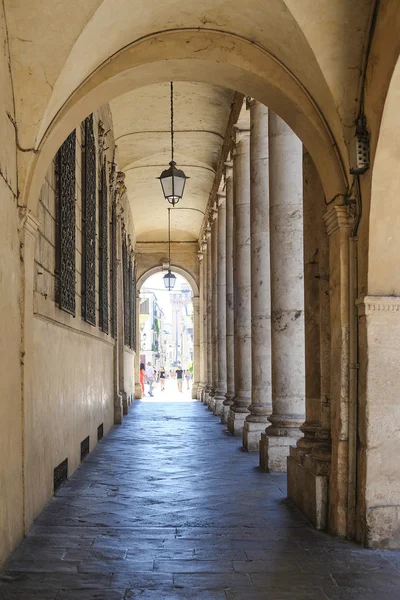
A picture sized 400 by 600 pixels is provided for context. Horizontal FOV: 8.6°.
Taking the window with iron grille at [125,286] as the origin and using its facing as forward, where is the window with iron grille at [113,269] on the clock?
the window with iron grille at [113,269] is roughly at 3 o'clock from the window with iron grille at [125,286].

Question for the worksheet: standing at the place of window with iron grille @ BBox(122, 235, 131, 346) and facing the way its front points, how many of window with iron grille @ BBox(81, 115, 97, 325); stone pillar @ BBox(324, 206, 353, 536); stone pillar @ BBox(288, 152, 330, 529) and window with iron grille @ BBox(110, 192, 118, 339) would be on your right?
4

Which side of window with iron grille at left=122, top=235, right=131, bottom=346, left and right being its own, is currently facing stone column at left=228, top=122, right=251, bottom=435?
right

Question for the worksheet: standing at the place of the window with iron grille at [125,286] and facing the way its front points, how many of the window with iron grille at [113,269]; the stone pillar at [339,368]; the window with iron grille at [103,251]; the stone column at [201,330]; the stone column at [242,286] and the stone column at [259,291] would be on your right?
5

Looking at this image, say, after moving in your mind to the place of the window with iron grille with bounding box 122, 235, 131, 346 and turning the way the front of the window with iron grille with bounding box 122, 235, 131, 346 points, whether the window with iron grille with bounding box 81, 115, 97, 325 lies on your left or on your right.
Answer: on your right

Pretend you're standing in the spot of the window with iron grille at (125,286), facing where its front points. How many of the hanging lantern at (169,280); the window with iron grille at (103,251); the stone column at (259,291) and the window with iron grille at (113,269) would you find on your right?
3

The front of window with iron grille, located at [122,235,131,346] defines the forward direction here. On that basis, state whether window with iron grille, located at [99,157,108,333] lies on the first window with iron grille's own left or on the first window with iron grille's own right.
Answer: on the first window with iron grille's own right

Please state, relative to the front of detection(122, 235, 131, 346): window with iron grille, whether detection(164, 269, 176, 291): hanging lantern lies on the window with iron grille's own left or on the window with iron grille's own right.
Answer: on the window with iron grille's own left

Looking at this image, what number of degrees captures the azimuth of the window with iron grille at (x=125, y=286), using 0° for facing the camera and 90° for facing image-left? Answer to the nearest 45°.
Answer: approximately 270°

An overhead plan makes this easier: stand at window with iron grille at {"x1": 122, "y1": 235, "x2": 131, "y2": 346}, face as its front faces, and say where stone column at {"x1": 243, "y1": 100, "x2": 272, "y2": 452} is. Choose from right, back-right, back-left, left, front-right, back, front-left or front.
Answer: right

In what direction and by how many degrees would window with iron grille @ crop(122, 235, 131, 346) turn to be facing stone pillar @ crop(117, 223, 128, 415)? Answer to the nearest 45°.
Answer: approximately 90° to its right
